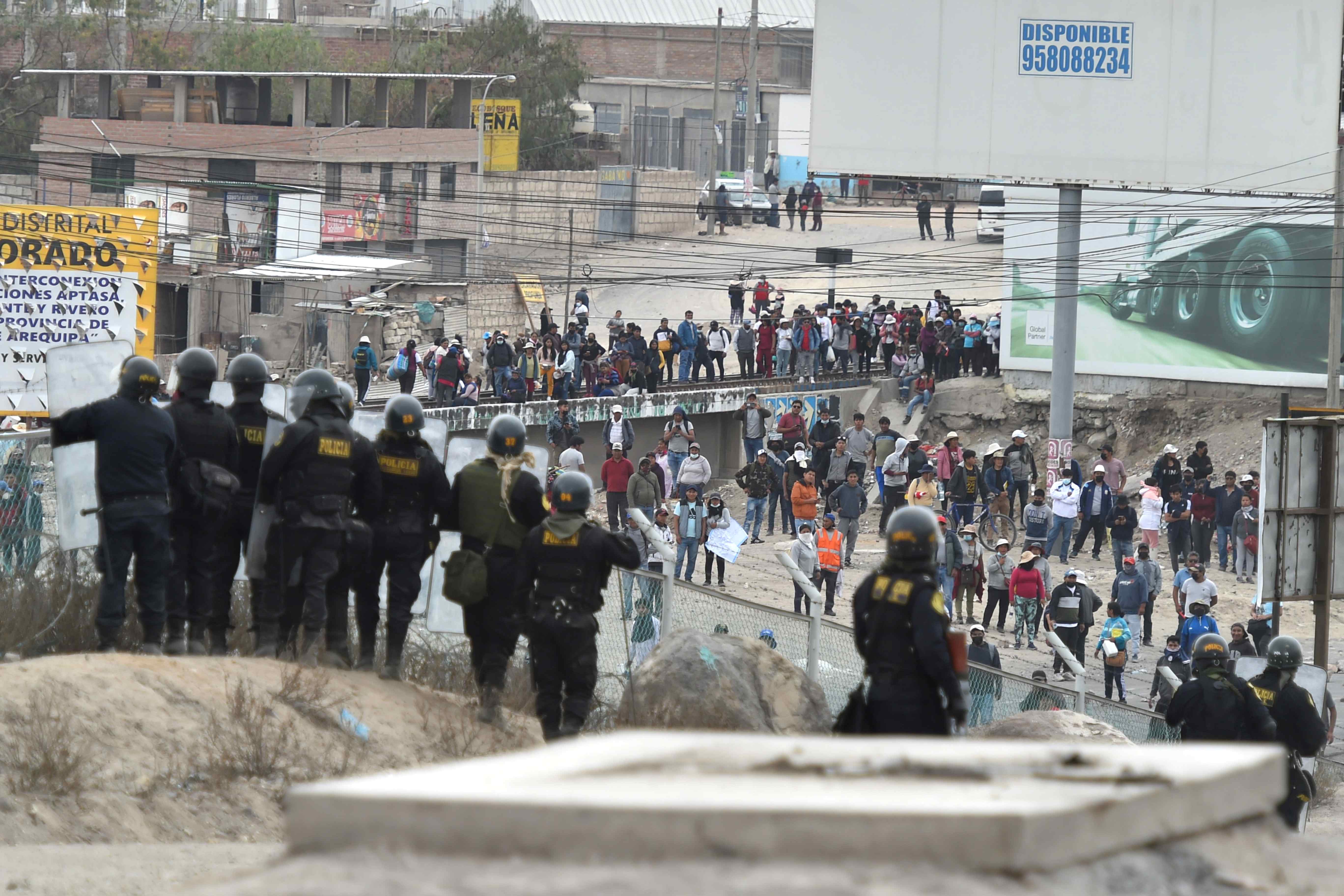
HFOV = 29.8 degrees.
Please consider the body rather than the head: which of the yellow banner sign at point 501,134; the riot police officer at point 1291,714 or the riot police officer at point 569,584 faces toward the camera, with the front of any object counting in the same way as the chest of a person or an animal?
the yellow banner sign

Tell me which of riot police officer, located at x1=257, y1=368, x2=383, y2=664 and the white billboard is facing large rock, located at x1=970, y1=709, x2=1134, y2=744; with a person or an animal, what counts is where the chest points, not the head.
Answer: the white billboard

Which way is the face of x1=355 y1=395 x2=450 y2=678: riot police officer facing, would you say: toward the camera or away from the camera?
away from the camera

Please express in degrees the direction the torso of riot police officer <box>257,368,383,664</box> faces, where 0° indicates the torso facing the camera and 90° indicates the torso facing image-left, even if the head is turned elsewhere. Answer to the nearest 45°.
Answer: approximately 135°

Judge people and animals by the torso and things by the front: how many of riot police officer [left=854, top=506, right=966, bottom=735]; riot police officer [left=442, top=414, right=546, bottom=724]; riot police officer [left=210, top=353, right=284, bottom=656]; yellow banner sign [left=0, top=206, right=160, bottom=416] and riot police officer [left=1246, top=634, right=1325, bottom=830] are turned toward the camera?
1

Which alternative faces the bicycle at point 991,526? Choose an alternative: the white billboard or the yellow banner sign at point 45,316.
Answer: the white billboard

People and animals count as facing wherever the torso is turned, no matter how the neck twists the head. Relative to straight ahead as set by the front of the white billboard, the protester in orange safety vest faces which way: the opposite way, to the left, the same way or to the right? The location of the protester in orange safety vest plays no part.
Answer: the same way

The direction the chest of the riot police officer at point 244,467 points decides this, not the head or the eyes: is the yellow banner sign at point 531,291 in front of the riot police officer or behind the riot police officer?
in front

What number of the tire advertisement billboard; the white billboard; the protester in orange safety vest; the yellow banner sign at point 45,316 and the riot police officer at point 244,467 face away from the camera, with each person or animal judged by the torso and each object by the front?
1

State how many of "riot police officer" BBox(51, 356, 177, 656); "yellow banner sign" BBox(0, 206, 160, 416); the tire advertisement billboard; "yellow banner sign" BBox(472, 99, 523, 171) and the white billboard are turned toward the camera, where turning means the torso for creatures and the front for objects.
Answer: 4

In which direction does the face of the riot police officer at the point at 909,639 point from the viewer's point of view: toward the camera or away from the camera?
away from the camera

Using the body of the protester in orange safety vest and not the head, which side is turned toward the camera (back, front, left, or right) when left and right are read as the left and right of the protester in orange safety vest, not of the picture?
front

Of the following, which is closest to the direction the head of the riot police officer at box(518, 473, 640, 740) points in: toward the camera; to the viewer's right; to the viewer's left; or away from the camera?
away from the camera

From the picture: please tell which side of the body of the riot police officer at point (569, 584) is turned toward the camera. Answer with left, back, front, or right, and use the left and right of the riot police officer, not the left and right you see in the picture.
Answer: back

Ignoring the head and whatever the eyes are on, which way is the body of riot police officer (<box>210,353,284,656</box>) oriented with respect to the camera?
away from the camera

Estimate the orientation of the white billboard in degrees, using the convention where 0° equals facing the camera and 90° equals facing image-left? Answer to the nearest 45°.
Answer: approximately 0°

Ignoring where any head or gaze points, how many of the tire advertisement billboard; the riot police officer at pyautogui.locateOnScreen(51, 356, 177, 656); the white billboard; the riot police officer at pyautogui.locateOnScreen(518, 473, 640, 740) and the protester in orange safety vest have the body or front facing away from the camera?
2

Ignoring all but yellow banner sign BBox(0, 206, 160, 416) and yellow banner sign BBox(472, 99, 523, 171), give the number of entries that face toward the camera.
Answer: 2

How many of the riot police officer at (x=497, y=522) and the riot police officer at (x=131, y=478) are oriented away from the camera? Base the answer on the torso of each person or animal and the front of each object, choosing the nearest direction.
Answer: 2

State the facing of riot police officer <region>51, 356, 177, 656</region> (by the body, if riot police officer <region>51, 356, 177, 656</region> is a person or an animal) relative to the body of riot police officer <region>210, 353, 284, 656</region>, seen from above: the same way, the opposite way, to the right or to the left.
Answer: the same way

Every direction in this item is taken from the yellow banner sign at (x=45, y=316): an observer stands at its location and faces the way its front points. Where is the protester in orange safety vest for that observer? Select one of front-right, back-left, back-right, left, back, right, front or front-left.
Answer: left

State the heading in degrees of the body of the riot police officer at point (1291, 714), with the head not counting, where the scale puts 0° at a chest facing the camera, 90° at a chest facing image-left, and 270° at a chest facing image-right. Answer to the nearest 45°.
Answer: approximately 225°

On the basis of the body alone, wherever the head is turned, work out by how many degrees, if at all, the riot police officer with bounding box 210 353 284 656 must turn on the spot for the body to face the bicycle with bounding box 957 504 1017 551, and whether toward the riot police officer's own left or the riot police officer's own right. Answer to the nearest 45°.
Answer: approximately 45° to the riot police officer's own right
